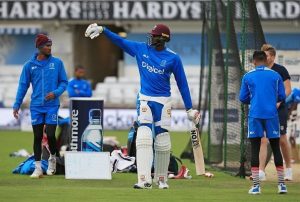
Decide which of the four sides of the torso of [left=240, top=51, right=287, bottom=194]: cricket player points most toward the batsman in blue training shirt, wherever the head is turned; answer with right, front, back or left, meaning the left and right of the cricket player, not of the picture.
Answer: left

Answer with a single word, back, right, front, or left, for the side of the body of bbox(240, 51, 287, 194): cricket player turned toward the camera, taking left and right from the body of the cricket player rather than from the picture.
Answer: back

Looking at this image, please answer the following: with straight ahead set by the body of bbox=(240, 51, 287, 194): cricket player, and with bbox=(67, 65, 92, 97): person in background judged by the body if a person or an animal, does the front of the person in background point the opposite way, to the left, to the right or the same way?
the opposite way

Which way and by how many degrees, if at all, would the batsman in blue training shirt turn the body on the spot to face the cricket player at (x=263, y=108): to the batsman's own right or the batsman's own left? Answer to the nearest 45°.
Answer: approximately 90° to the batsman's own left

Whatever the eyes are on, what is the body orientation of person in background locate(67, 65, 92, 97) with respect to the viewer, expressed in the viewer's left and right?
facing the viewer

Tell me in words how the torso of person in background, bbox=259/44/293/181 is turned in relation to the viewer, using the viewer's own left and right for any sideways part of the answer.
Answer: facing the viewer and to the left of the viewer

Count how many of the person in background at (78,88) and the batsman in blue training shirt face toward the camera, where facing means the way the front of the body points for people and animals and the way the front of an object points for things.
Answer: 2

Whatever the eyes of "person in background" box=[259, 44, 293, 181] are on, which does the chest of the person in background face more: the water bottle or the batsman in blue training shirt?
the batsman in blue training shirt

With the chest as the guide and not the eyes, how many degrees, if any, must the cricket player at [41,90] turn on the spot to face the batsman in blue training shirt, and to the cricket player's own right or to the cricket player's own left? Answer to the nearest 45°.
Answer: approximately 45° to the cricket player's own left

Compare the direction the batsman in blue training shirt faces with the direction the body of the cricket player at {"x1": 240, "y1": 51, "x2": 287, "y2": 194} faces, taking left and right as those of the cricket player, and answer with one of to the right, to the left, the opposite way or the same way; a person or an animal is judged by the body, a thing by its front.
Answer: the opposite way

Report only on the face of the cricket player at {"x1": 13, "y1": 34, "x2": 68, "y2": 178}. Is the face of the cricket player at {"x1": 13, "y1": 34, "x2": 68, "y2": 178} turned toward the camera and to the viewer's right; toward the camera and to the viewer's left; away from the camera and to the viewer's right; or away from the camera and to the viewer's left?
toward the camera and to the viewer's right

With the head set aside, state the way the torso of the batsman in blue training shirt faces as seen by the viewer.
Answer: toward the camera
